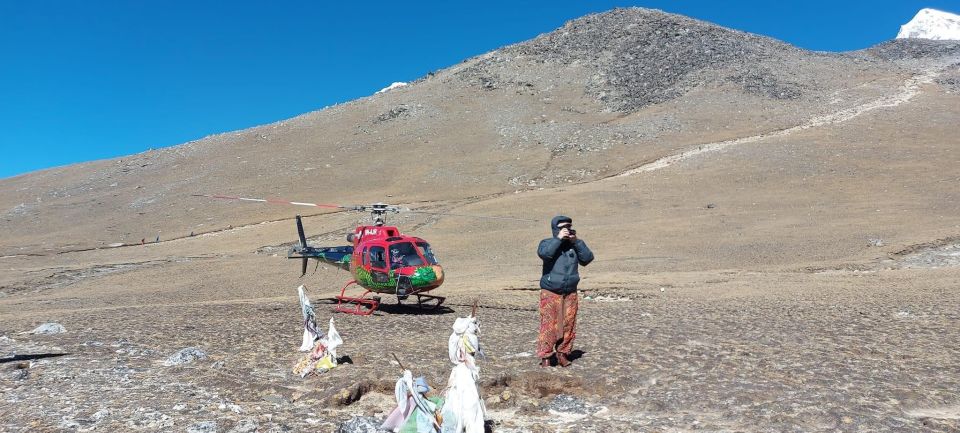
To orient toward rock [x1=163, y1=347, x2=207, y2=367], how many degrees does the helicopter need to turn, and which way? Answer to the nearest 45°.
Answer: approximately 90° to its right

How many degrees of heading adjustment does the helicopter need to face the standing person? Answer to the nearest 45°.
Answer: approximately 45° to its right

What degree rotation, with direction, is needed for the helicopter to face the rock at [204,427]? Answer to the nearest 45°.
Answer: approximately 45° to its right

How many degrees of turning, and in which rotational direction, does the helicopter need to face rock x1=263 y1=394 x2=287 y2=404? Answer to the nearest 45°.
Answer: approximately 45° to its right

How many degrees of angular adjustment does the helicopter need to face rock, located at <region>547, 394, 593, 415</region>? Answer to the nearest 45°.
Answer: approximately 45° to its right

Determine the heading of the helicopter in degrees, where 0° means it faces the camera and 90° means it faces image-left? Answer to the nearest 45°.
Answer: approximately 315°

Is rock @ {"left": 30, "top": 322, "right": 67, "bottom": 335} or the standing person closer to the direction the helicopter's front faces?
the standing person

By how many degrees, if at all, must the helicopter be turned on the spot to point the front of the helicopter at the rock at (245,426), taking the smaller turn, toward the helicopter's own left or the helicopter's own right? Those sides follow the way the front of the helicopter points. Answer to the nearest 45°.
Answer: approximately 45° to the helicopter's own right
